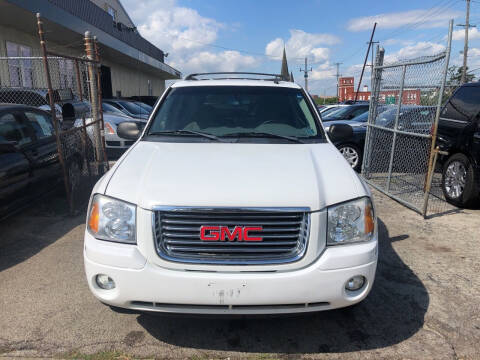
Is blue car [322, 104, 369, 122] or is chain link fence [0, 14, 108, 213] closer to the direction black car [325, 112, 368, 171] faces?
the chain link fence

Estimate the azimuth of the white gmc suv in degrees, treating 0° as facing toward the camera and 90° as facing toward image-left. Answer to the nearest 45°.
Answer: approximately 0°

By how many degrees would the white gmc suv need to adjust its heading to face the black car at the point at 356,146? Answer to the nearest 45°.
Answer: approximately 135° to its left

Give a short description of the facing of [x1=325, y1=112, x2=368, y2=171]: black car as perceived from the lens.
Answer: facing the viewer and to the left of the viewer

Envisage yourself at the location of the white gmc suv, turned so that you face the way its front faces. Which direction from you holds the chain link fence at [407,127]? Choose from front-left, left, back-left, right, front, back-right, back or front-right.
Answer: back-left

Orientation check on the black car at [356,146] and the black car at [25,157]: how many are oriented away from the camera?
0

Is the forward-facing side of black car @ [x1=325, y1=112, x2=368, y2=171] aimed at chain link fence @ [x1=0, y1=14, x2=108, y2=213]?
yes

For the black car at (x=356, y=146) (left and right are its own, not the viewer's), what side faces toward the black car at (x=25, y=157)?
front

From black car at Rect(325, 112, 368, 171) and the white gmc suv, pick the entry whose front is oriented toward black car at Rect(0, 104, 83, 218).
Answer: black car at Rect(325, 112, 368, 171)
